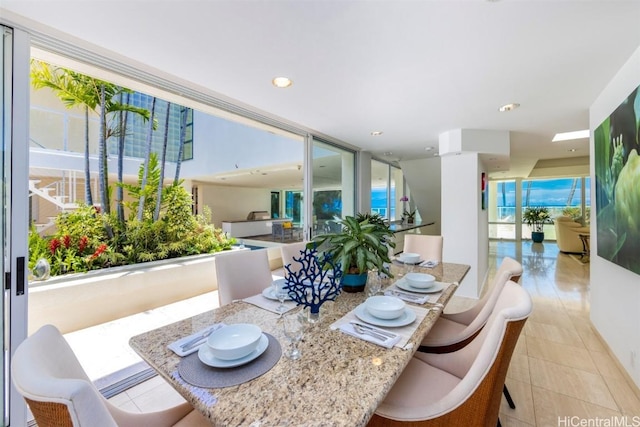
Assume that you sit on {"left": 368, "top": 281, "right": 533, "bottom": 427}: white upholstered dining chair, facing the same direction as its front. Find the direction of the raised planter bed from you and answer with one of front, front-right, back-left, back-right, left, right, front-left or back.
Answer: front

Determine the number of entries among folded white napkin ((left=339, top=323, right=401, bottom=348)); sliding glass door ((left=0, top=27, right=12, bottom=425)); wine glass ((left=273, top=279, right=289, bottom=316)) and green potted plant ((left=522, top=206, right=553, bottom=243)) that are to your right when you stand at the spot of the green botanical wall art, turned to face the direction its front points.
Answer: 1

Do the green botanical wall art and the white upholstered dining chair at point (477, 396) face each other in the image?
no

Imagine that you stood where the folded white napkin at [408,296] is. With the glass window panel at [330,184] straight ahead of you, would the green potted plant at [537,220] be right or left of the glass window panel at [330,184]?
right

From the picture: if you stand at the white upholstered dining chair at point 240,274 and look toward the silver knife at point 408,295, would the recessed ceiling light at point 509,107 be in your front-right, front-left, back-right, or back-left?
front-left

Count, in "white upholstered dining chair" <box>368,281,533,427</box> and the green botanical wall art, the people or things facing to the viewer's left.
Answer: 2

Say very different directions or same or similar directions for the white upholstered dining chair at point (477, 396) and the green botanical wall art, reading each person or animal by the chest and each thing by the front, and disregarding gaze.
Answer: same or similar directions

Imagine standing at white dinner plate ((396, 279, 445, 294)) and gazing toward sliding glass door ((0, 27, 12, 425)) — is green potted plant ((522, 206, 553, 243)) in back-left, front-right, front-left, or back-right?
back-right

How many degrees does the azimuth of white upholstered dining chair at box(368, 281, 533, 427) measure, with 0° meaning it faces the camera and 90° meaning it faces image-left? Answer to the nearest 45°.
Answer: approximately 90°

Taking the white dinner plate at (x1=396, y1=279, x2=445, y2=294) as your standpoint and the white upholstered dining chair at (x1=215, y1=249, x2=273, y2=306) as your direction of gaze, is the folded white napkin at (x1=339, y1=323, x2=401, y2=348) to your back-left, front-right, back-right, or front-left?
front-left

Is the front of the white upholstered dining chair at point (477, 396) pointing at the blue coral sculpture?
yes

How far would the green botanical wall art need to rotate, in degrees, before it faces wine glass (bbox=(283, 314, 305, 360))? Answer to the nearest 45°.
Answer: approximately 45° to its left

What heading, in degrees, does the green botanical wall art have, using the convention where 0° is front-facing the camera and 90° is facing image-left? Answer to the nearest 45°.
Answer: approximately 90°

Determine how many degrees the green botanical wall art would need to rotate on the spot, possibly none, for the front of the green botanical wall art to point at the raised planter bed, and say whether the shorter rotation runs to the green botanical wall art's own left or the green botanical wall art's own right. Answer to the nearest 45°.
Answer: approximately 45° to the green botanical wall art's own left

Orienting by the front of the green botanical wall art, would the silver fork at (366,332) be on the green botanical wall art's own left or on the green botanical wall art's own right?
on the green botanical wall art's own left

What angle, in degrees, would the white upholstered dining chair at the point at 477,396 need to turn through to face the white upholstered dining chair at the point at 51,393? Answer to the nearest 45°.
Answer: approximately 45° to its left
